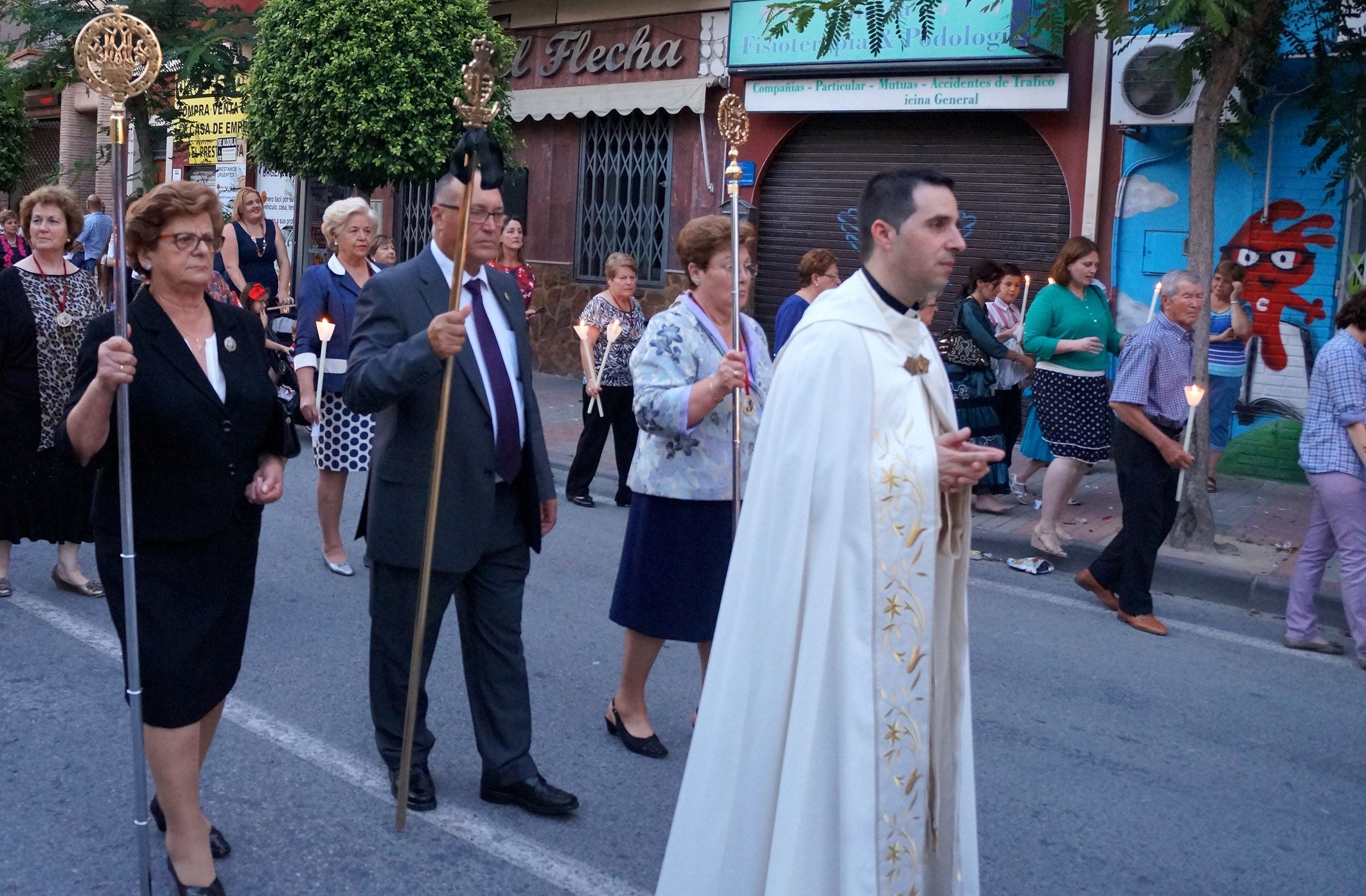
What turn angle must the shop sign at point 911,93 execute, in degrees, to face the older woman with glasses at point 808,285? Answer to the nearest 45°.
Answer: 0° — it already faces them

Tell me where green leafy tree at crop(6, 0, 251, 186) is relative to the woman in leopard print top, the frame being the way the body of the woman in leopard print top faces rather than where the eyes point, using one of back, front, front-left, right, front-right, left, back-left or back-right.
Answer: back-left

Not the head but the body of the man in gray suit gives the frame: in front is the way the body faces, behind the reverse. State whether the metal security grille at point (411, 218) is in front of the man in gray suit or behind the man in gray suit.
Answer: behind

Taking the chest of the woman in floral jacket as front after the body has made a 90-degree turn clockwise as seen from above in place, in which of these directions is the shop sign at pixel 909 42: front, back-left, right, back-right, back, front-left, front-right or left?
back-right
